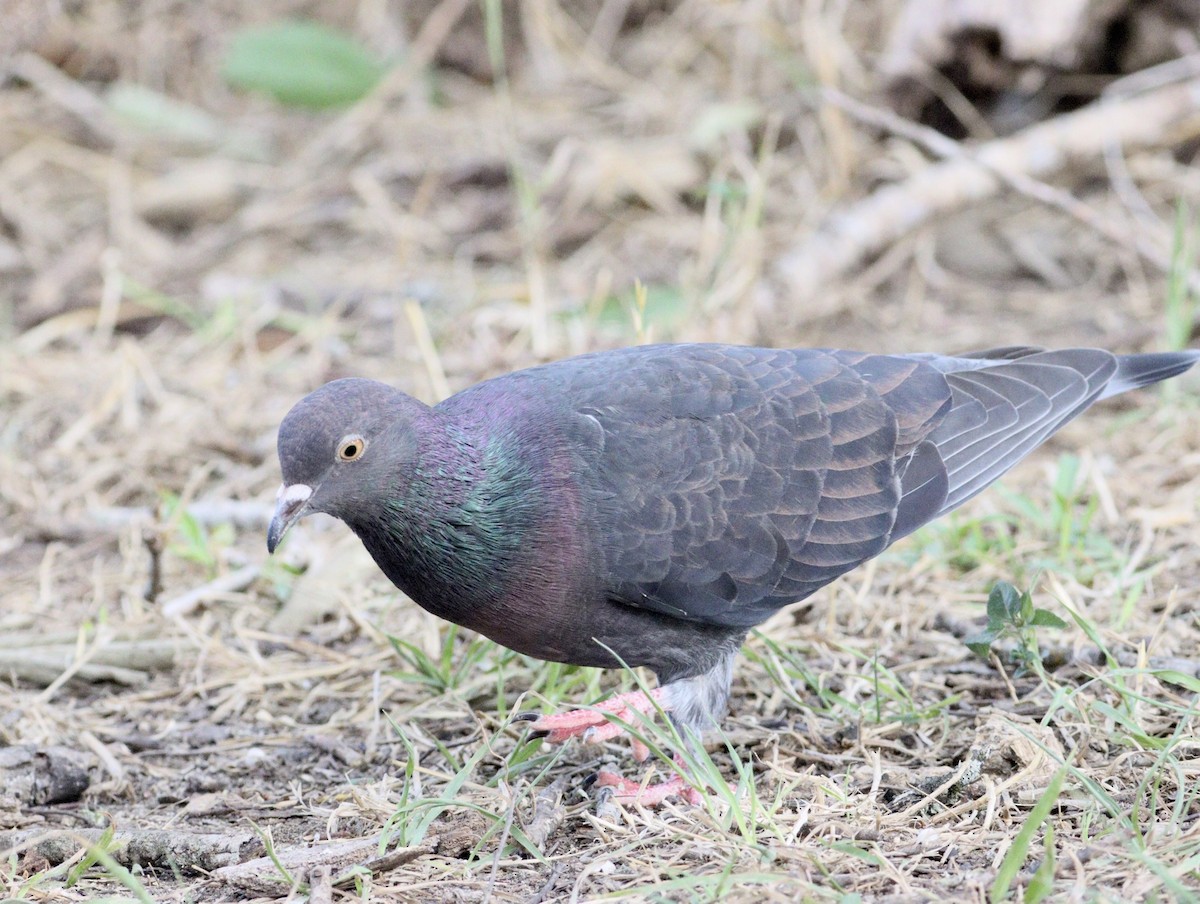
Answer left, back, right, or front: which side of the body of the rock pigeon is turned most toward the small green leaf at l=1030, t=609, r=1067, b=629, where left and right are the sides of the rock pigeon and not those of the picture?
back

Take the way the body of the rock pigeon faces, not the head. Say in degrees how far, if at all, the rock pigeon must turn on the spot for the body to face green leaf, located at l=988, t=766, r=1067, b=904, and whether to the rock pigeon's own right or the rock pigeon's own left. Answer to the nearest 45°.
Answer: approximately 135° to the rock pigeon's own left

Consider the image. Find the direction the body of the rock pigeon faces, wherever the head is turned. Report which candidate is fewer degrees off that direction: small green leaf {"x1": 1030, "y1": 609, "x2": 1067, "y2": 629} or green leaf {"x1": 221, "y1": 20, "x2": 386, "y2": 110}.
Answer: the green leaf

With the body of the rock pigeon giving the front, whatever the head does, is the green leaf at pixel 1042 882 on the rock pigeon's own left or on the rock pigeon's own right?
on the rock pigeon's own left

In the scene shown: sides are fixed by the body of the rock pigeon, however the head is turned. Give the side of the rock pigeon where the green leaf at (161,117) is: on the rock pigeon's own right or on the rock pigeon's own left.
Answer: on the rock pigeon's own right

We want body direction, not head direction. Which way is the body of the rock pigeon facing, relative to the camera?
to the viewer's left
